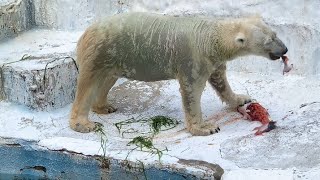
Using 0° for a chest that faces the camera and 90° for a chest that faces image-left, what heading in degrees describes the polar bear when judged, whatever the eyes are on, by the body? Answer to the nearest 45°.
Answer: approximately 270°

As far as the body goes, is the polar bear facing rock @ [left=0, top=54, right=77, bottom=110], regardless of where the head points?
no
